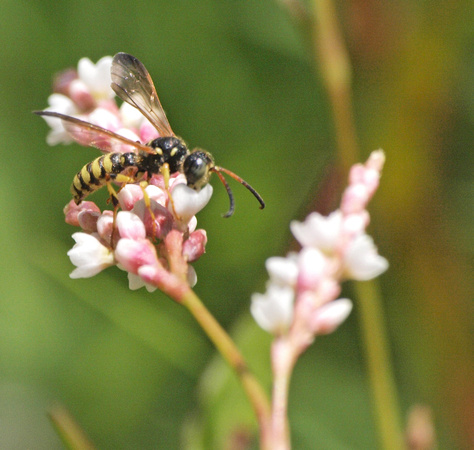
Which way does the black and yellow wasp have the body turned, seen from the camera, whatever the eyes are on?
to the viewer's right
